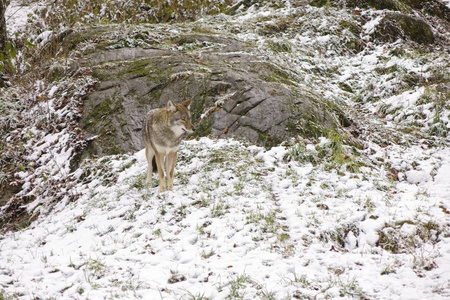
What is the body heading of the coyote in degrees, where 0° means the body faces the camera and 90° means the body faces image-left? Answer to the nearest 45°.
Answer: approximately 315°

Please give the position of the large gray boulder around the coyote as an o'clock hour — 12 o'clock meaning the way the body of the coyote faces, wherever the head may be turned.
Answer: The large gray boulder is roughly at 8 o'clock from the coyote.

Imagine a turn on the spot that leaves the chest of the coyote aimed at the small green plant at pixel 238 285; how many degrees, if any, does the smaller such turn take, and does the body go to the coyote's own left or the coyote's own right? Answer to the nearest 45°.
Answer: approximately 45° to the coyote's own right

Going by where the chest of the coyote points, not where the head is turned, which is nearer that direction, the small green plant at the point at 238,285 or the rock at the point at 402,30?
the small green plant

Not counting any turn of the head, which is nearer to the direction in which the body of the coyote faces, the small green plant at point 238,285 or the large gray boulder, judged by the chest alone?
the small green plant

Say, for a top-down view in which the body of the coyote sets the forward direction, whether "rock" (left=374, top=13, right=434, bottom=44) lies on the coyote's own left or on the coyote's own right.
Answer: on the coyote's own left
